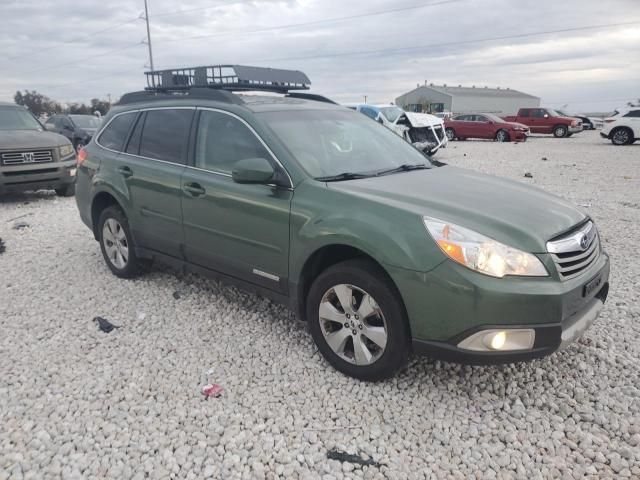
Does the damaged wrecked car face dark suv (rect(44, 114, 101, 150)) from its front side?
no

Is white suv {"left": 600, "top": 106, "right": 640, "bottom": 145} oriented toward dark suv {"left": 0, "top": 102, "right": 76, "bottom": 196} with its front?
no

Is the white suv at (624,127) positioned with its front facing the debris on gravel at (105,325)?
no

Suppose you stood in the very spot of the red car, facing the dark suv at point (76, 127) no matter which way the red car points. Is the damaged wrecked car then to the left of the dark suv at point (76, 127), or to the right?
left

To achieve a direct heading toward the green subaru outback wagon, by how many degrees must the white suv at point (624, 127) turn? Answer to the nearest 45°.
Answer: approximately 90° to its right

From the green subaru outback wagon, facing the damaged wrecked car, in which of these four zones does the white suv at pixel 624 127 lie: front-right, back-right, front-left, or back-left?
front-right

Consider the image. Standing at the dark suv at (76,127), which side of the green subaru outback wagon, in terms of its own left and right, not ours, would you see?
back

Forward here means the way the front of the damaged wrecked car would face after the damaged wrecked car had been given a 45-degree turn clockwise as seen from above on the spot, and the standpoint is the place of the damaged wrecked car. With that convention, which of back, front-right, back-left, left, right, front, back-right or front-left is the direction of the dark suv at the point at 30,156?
front-right

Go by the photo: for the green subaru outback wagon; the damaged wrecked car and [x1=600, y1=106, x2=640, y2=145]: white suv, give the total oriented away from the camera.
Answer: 0

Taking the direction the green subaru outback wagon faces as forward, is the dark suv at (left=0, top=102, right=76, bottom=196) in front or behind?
behind

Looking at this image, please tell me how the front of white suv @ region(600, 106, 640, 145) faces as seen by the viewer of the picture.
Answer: facing to the right of the viewer

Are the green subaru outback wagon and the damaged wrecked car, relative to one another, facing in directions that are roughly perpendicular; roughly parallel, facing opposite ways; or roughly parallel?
roughly parallel

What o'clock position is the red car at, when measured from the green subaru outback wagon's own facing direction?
The red car is roughly at 8 o'clock from the green subaru outback wagon.

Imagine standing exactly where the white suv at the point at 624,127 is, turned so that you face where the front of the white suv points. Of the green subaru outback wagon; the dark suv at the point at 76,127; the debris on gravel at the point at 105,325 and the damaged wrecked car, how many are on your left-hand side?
0

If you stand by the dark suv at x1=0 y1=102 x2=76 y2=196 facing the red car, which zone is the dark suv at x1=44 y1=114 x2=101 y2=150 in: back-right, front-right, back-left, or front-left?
front-left
